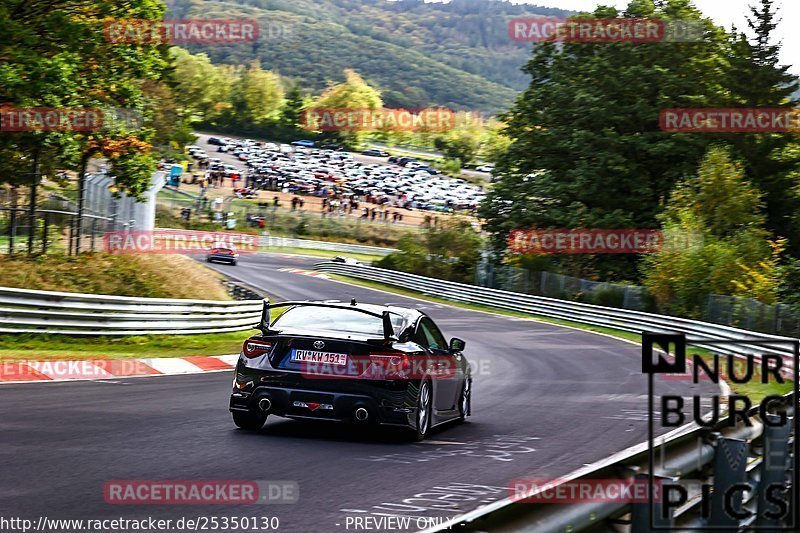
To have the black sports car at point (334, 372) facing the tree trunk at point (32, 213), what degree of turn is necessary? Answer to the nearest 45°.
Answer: approximately 90° to its left

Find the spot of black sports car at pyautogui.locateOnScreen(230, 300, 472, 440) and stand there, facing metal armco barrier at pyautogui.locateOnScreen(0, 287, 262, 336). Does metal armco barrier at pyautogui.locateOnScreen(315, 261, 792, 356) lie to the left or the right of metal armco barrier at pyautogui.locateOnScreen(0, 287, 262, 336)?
right

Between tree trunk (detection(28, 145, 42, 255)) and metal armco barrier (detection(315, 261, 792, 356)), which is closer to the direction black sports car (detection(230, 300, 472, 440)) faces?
the metal armco barrier

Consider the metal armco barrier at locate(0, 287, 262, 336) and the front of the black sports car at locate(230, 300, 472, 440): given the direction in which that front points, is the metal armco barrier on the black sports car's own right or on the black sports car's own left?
on the black sports car's own left

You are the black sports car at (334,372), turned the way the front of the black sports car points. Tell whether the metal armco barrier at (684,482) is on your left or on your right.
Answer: on your right
